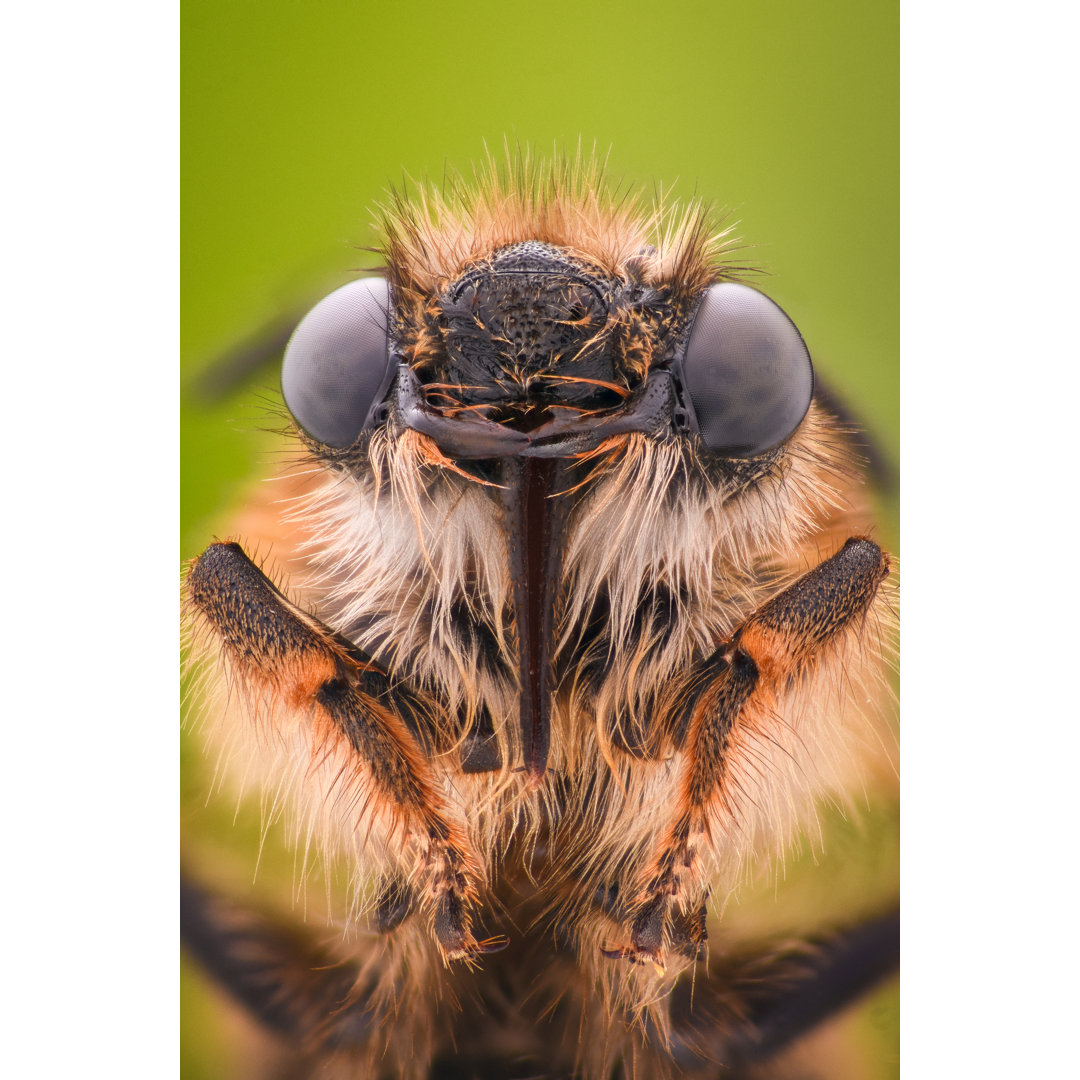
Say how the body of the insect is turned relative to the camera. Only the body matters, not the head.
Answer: toward the camera
